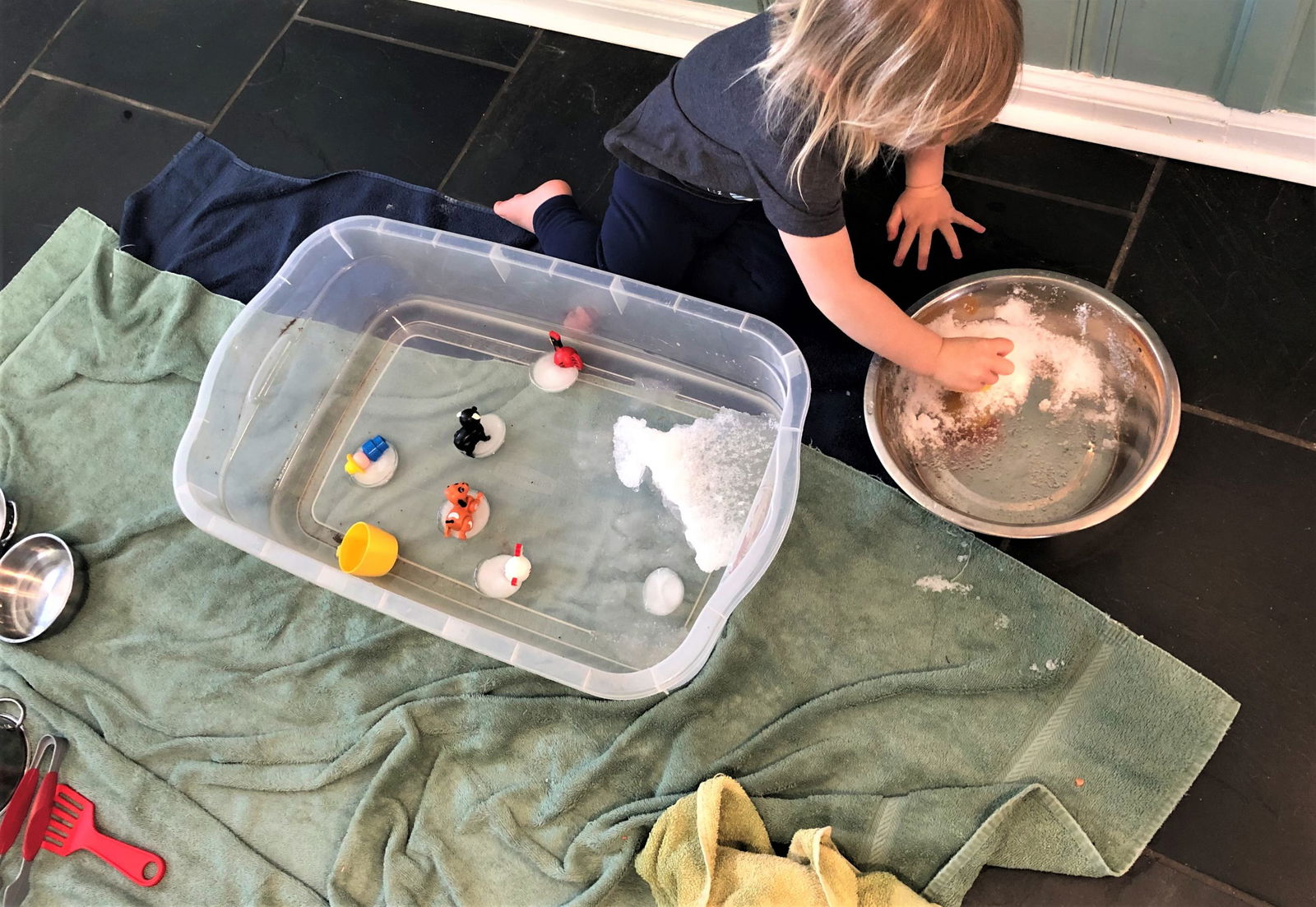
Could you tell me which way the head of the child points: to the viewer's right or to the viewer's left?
to the viewer's right

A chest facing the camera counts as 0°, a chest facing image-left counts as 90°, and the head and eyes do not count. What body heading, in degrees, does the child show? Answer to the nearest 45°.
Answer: approximately 315°
